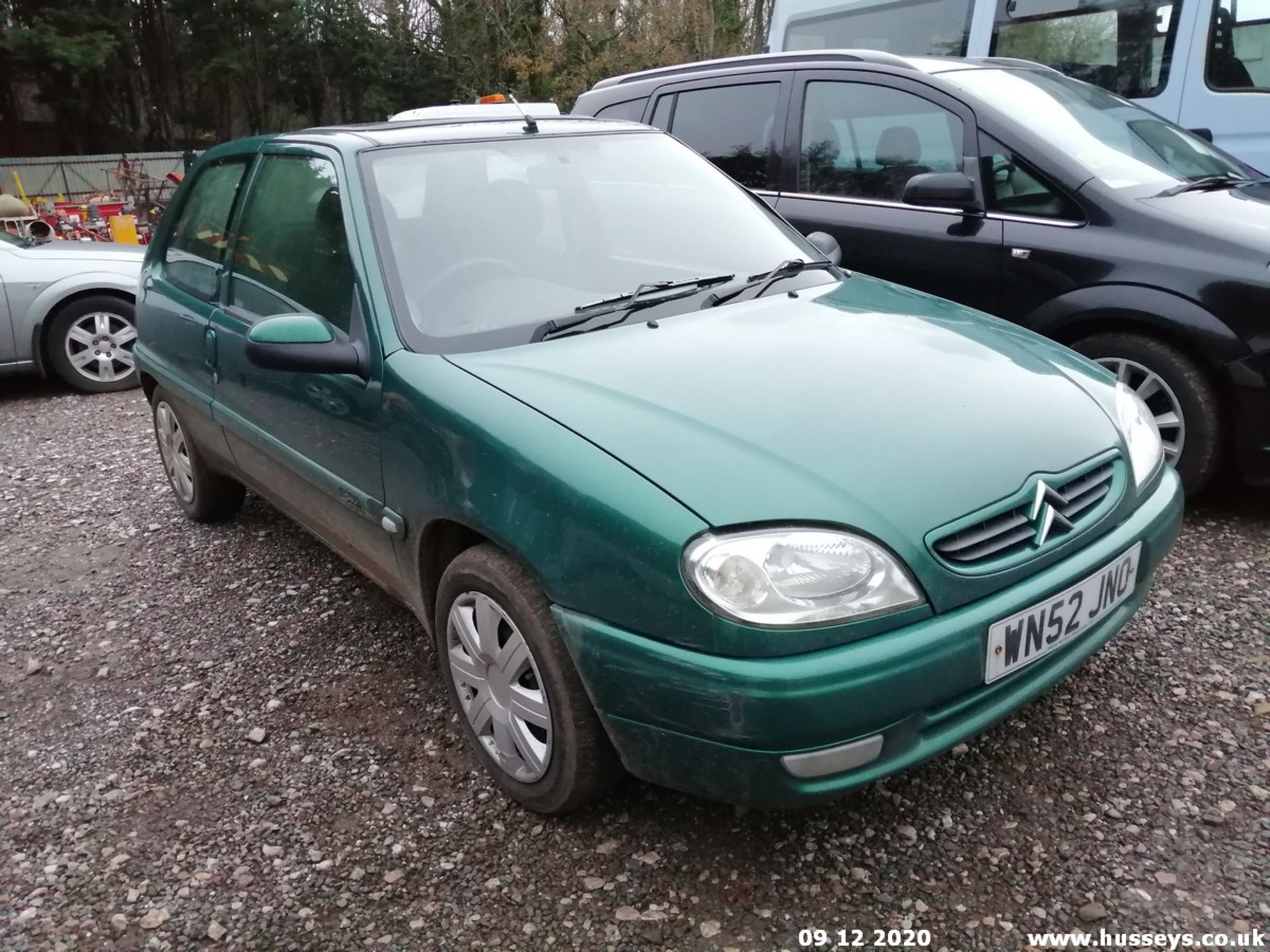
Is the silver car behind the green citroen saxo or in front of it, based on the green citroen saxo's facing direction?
behind

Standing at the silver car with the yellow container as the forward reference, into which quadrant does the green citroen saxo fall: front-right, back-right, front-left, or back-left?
back-right

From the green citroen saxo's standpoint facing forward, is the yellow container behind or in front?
behind

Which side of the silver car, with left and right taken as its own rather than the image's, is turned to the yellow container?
left

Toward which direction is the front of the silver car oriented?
to the viewer's right

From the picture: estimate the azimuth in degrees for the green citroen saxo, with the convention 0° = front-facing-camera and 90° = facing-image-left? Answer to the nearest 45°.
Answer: approximately 315°
